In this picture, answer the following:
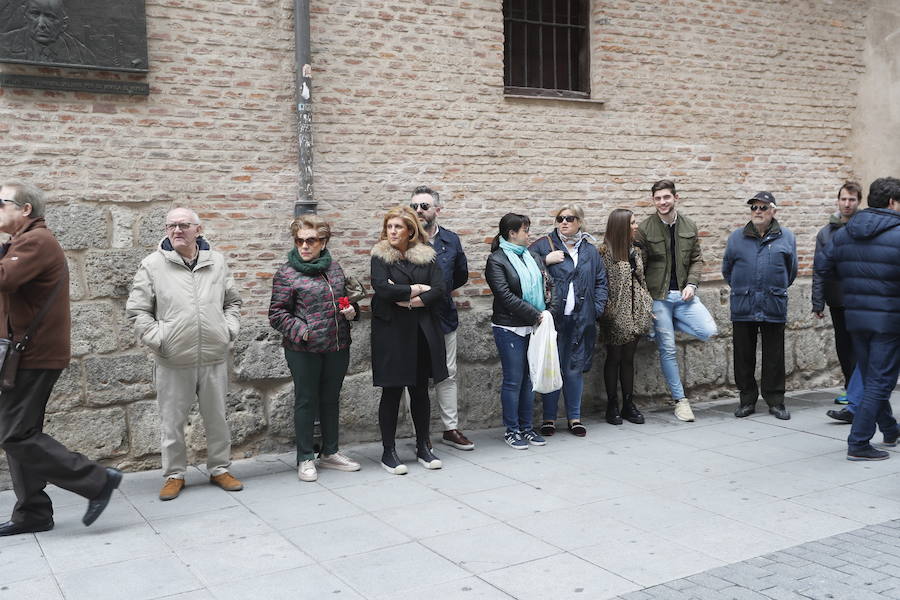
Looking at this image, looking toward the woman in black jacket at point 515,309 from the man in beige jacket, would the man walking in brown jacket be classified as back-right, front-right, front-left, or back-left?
back-right

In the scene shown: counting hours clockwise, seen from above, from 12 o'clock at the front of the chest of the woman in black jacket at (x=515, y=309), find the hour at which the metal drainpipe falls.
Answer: The metal drainpipe is roughly at 4 o'clock from the woman in black jacket.

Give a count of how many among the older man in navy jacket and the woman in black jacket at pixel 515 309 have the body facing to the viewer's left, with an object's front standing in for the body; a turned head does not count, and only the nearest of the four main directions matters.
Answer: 0

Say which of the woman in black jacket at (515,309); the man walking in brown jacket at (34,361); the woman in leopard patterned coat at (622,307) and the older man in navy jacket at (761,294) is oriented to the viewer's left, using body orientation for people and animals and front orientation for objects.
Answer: the man walking in brown jacket

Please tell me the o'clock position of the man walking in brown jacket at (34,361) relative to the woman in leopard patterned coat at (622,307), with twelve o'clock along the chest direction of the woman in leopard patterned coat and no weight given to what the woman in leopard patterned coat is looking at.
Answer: The man walking in brown jacket is roughly at 3 o'clock from the woman in leopard patterned coat.

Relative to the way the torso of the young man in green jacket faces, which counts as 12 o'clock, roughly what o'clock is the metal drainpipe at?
The metal drainpipe is roughly at 2 o'clock from the young man in green jacket.

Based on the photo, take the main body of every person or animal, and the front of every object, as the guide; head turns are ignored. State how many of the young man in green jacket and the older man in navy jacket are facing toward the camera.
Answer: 2

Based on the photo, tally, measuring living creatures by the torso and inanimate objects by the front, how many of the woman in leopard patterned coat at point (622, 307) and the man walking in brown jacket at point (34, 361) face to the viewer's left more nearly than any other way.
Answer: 1

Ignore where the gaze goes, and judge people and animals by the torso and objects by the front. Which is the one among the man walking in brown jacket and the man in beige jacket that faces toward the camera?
the man in beige jacket

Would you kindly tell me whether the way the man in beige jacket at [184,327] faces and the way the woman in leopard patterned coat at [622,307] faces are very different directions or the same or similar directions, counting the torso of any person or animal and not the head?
same or similar directions

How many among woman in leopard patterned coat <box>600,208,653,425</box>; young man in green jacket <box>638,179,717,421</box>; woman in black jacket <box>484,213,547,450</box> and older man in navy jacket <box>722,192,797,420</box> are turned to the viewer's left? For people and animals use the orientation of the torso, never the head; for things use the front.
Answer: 0

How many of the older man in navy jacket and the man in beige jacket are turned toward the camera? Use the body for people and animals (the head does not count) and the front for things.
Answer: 2

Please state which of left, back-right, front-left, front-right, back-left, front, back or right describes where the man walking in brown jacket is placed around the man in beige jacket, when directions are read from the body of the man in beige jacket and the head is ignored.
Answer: front-right

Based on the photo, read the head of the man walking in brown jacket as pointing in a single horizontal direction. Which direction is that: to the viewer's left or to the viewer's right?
to the viewer's left

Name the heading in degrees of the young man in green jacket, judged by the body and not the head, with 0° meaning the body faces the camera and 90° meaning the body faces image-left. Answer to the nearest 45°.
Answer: approximately 0°

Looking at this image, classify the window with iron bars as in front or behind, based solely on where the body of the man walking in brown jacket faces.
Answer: behind
